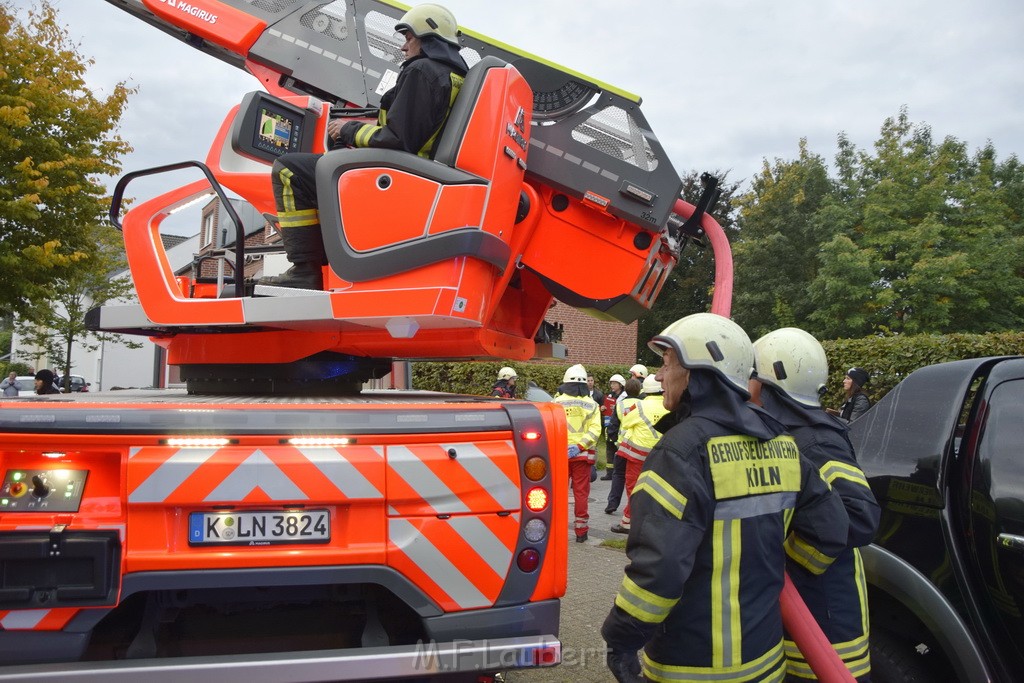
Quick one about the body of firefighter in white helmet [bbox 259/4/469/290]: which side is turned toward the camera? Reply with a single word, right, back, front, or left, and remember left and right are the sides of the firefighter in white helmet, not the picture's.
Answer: left

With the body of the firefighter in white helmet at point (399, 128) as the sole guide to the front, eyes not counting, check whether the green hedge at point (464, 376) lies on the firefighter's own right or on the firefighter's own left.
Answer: on the firefighter's own right

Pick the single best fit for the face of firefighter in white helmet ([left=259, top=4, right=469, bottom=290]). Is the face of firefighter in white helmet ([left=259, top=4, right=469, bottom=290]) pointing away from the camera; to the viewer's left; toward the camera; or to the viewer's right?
to the viewer's left

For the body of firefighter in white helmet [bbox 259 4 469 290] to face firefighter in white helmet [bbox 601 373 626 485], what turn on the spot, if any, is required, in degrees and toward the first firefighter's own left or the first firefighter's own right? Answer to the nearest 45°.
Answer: approximately 135° to the first firefighter's own right

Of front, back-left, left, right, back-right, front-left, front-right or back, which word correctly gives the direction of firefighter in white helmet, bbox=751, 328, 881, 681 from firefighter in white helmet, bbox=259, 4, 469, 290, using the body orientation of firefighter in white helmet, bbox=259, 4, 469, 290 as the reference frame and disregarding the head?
back-left

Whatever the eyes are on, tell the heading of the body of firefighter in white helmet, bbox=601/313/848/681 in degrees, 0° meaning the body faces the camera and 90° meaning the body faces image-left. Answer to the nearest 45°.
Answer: approximately 135°

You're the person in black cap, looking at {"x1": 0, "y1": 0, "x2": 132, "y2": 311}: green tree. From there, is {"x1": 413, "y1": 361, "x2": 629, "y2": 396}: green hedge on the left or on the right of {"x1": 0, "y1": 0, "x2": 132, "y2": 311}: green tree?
right

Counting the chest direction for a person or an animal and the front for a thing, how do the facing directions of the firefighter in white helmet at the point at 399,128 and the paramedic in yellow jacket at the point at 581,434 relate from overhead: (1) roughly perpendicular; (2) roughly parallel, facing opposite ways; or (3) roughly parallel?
roughly perpendicular

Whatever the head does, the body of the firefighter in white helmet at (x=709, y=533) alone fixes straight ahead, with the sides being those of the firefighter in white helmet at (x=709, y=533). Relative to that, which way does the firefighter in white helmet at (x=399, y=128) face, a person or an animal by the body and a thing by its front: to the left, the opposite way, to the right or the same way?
to the left
